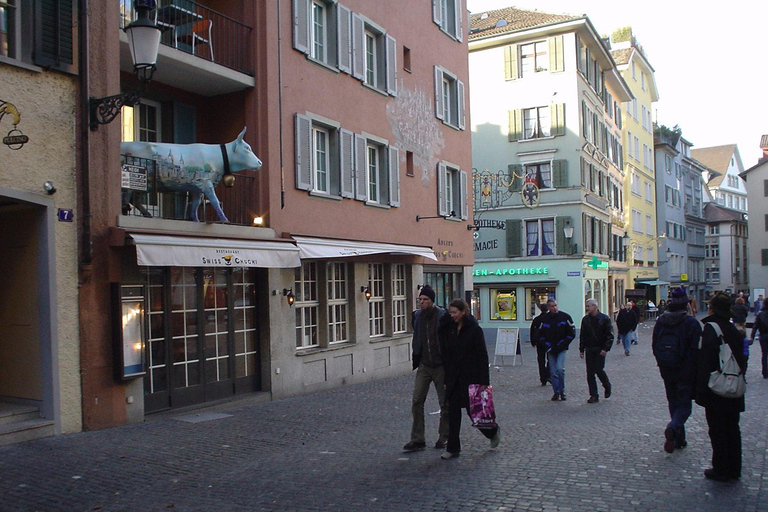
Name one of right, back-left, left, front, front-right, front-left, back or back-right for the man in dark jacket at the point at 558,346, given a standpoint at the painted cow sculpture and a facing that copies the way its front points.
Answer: front

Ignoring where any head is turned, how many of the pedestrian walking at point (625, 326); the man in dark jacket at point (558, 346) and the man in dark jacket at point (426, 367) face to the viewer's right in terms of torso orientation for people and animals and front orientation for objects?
0

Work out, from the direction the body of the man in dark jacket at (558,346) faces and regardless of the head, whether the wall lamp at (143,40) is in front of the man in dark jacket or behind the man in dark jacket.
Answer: in front

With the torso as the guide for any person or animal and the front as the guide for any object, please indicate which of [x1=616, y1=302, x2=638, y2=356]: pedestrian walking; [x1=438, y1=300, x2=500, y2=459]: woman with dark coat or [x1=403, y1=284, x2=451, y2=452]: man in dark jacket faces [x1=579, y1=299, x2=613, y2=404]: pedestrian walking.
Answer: [x1=616, y1=302, x2=638, y2=356]: pedestrian walking

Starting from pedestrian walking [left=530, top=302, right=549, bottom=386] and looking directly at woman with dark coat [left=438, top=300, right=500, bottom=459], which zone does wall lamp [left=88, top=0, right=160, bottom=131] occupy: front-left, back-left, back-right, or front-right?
front-right

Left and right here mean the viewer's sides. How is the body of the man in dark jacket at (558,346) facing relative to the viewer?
facing the viewer

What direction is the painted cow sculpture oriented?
to the viewer's right

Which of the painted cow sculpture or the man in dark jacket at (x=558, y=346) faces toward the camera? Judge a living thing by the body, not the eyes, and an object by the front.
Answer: the man in dark jacket

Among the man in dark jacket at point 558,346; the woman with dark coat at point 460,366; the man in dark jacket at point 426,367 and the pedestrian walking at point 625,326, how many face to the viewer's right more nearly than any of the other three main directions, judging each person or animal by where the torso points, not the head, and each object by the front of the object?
0

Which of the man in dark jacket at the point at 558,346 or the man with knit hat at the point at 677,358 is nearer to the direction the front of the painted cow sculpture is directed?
the man in dark jacket

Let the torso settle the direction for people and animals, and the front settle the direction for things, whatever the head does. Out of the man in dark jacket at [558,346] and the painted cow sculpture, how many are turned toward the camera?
1

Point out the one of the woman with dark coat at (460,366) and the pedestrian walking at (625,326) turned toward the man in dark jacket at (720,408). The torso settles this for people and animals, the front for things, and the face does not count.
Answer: the pedestrian walking

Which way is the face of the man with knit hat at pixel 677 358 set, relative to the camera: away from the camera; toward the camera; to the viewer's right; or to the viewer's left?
away from the camera

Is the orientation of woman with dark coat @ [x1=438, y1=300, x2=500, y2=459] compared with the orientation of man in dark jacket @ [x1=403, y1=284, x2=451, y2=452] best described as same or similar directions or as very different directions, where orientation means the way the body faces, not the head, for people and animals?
same or similar directions

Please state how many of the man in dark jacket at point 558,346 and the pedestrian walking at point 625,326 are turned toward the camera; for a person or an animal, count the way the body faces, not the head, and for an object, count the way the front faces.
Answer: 2

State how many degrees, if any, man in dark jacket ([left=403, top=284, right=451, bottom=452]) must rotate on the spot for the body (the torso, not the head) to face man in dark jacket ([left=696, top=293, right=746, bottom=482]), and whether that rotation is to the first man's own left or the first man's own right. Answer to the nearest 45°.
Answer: approximately 90° to the first man's own left

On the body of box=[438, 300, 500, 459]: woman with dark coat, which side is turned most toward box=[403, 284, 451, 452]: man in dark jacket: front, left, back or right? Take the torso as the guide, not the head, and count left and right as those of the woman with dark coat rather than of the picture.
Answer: right

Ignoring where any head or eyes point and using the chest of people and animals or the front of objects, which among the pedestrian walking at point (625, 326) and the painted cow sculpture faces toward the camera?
the pedestrian walking

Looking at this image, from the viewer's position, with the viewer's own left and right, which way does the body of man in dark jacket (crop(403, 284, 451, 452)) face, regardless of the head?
facing the viewer and to the left of the viewer

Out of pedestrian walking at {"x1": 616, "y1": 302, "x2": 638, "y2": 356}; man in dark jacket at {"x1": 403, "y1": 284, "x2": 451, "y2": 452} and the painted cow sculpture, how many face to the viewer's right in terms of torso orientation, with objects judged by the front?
1
